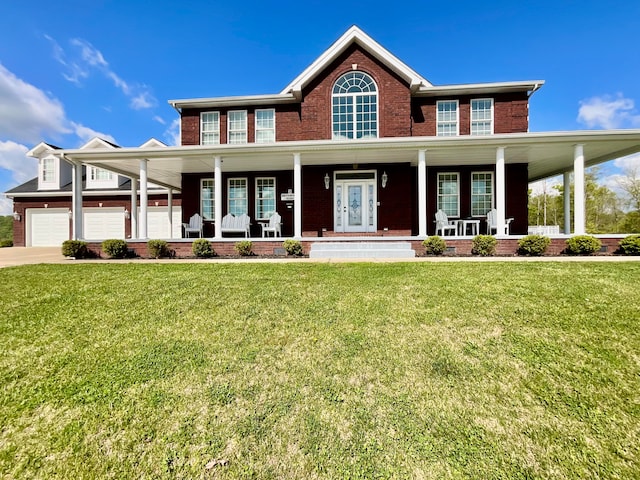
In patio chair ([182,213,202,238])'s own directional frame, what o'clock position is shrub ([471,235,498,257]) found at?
The shrub is roughly at 9 o'clock from the patio chair.

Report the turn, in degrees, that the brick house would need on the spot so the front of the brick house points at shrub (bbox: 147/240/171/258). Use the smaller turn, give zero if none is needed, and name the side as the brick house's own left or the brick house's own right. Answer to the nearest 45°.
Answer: approximately 45° to the brick house's own right

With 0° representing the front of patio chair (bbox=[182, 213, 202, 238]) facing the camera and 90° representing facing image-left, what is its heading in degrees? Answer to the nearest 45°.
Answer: approximately 45°

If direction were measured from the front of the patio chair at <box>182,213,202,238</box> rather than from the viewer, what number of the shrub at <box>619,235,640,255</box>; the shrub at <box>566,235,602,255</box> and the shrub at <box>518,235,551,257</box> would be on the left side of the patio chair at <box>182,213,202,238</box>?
3

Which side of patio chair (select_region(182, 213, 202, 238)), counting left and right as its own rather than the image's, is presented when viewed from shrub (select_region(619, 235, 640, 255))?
left

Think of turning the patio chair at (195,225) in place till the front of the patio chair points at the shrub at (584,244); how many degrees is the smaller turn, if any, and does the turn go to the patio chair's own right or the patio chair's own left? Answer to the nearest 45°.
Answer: approximately 90° to the patio chair's own left

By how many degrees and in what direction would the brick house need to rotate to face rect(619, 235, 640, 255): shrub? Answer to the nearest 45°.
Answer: approximately 45° to its left

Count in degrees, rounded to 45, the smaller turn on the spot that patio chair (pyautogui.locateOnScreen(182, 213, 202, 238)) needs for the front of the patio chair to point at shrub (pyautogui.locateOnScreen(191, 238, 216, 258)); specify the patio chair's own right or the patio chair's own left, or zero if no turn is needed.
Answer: approximately 45° to the patio chair's own left

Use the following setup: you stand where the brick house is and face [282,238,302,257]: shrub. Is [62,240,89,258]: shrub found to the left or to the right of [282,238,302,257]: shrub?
right
